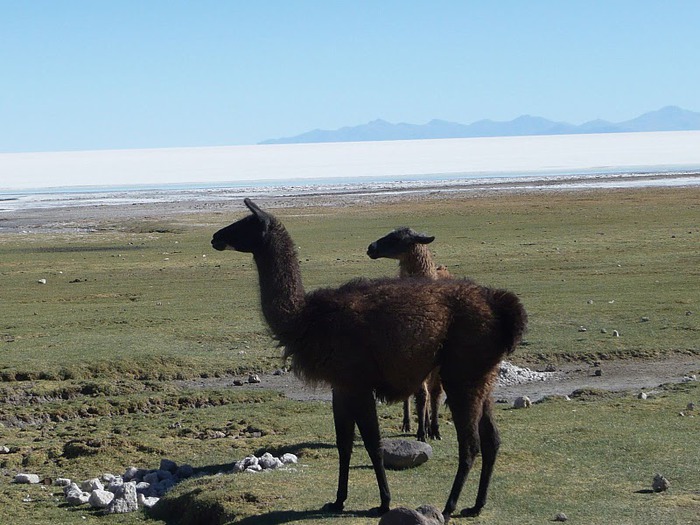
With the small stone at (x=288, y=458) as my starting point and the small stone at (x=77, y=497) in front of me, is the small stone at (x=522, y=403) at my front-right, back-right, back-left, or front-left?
back-right

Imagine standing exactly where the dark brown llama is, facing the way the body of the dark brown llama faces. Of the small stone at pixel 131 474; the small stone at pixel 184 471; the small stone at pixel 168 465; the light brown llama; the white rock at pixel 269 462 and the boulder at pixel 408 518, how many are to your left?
1

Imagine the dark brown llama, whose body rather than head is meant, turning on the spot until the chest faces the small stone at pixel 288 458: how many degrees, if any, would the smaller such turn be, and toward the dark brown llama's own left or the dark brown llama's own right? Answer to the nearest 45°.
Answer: approximately 45° to the dark brown llama's own right

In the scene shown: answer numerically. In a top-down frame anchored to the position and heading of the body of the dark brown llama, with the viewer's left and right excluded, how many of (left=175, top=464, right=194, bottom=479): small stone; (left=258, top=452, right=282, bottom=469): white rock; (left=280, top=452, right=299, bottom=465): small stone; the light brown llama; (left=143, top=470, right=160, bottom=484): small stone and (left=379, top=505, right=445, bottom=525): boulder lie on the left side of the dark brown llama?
1

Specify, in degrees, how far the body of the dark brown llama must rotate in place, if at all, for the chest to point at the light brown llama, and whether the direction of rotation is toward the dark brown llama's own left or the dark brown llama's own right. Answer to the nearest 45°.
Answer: approximately 90° to the dark brown llama's own right

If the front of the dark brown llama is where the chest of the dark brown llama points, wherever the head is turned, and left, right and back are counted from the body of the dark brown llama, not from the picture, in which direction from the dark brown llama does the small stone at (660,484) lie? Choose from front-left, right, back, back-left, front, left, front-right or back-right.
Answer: back

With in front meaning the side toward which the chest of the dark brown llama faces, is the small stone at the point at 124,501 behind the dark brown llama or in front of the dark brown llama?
in front

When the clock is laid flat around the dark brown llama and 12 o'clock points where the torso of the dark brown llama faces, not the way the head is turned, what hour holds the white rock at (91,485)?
The white rock is roughly at 1 o'clock from the dark brown llama.

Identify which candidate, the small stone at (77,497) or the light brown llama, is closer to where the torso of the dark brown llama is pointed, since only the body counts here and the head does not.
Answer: the small stone

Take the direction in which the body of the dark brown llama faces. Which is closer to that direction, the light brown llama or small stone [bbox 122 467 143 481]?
the small stone

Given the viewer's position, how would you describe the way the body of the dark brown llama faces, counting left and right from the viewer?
facing to the left of the viewer

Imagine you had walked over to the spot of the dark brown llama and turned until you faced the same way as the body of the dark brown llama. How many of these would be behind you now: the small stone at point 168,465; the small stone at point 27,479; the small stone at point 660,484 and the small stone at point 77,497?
1

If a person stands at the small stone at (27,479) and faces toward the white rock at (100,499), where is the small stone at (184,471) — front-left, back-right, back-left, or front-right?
front-left

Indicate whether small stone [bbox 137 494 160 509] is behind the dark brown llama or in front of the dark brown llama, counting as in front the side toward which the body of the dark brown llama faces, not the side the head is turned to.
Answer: in front
